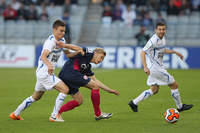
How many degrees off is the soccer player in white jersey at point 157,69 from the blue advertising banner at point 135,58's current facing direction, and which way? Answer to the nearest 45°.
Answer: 0° — it already faces them

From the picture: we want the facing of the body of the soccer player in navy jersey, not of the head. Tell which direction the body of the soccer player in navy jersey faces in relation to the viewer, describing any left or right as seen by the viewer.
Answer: facing to the right of the viewer

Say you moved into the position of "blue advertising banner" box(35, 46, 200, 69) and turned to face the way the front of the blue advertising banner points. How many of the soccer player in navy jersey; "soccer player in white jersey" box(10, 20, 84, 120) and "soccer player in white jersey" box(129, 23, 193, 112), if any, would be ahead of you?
3

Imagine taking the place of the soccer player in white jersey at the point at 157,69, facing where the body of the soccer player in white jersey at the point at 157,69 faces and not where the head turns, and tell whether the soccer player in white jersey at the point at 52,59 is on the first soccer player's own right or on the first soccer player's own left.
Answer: on the first soccer player's own right

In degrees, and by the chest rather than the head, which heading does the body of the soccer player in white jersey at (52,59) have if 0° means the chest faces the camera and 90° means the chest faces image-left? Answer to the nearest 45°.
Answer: approximately 315°

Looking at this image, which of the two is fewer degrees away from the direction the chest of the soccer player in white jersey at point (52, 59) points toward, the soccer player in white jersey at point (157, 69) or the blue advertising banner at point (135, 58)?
the soccer player in white jersey

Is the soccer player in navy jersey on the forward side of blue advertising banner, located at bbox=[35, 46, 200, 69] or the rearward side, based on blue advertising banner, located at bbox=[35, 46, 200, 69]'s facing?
on the forward side

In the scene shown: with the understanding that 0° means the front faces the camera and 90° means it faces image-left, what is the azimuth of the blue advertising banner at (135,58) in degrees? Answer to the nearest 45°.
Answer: approximately 0°

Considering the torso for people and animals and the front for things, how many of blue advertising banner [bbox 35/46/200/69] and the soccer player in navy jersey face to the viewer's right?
1

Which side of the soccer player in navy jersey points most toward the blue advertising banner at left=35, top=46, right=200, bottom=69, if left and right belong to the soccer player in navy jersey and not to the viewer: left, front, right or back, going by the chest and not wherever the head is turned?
left
